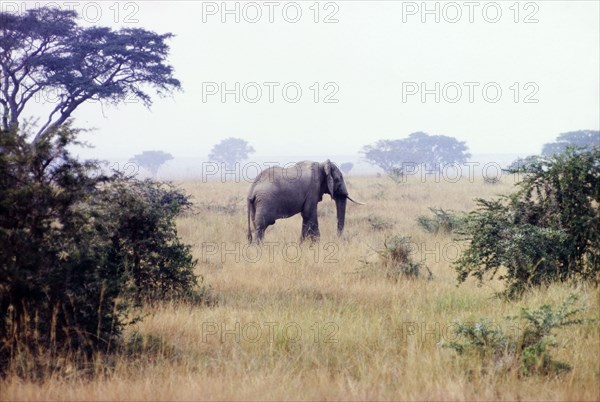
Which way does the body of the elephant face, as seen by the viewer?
to the viewer's right

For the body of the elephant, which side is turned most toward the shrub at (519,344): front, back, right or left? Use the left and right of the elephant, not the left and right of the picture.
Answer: right

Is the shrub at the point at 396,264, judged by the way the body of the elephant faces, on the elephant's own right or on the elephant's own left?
on the elephant's own right

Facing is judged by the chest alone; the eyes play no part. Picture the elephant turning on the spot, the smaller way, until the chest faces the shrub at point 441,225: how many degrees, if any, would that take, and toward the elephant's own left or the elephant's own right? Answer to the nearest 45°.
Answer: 0° — it already faces it
